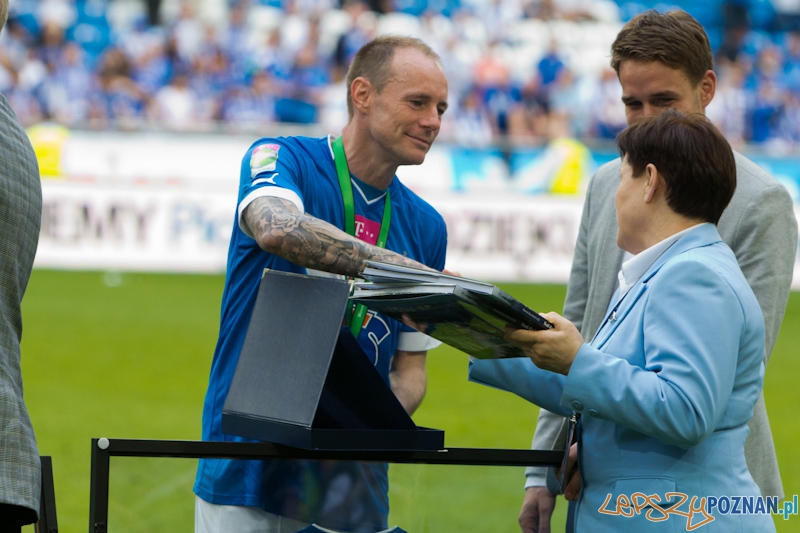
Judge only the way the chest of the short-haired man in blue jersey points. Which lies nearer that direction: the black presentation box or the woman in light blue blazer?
the woman in light blue blazer

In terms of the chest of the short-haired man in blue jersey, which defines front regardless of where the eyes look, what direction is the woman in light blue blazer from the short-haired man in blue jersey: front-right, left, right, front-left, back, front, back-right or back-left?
front

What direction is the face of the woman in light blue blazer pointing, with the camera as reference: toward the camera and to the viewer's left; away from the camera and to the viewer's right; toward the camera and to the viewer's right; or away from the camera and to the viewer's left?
away from the camera and to the viewer's left

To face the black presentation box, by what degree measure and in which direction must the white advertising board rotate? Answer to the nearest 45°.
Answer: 0° — it already faces it

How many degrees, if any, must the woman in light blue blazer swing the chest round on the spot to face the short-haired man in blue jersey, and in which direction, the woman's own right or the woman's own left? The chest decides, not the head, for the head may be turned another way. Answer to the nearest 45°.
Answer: approximately 45° to the woman's own right

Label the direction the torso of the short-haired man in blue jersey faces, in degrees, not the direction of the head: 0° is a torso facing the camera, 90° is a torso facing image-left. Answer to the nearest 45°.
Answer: approximately 315°

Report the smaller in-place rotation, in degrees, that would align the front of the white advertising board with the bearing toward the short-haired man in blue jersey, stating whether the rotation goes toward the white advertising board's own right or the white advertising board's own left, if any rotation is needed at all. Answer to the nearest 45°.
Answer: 0° — it already faces them

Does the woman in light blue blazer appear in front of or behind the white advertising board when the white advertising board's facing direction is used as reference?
in front

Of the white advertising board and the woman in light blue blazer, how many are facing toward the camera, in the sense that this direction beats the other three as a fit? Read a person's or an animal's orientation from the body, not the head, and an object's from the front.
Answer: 1

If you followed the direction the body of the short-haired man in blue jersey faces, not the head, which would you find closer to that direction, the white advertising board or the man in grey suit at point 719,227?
the man in grey suit

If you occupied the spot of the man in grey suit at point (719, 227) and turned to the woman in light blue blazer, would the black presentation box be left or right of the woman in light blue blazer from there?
right

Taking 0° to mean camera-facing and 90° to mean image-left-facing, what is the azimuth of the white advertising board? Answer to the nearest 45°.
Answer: approximately 0°

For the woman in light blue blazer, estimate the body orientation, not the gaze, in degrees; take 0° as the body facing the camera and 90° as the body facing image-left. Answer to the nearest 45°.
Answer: approximately 90°

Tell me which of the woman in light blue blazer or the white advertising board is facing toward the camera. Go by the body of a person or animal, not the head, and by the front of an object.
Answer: the white advertising board

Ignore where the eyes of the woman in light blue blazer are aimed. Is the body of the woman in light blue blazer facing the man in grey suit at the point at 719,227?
no

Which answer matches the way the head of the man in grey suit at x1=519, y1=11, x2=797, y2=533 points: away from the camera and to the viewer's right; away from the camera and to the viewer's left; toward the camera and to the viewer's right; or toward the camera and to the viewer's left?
toward the camera and to the viewer's left

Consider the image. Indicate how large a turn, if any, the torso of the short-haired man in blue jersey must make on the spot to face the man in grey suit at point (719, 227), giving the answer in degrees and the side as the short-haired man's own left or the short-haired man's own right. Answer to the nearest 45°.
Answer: approximately 45° to the short-haired man's own left

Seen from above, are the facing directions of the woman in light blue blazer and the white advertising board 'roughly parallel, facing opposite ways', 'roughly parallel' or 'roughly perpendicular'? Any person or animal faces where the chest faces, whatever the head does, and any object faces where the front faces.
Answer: roughly perpendicular

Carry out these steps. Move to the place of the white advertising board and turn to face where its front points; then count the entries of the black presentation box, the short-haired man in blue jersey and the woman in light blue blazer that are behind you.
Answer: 0
